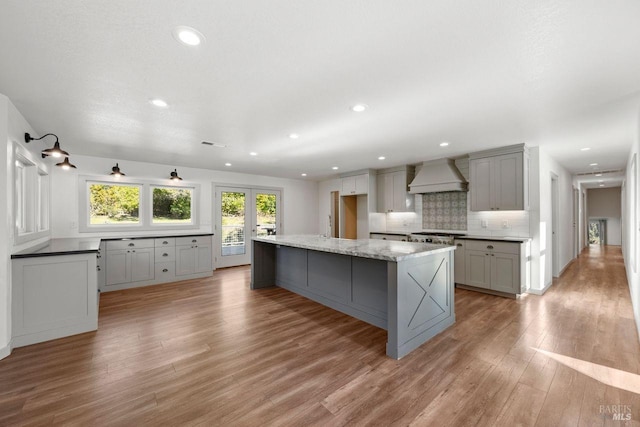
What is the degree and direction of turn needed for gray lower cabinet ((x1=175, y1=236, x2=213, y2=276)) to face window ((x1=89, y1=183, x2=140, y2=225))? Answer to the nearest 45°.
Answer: approximately 90° to its right

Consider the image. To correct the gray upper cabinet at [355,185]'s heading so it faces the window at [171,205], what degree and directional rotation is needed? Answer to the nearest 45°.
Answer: approximately 45° to its right

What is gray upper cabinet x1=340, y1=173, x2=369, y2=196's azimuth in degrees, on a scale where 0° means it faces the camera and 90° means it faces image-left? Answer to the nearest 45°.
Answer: approximately 45°

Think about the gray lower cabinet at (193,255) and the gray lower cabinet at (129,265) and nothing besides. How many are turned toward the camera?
2

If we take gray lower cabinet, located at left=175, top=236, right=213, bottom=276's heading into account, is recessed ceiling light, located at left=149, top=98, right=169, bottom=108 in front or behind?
in front

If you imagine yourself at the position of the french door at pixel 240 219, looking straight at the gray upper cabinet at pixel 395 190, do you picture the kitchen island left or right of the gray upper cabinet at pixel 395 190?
right

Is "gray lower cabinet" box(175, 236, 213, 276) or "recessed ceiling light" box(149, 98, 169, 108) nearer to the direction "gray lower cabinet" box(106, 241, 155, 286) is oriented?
the recessed ceiling light

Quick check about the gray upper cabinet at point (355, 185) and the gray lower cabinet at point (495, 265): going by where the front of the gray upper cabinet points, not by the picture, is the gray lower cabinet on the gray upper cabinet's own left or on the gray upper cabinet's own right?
on the gray upper cabinet's own left

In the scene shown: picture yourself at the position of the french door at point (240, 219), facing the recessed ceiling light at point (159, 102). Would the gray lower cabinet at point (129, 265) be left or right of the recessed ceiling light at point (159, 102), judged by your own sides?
right
